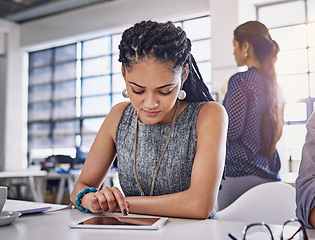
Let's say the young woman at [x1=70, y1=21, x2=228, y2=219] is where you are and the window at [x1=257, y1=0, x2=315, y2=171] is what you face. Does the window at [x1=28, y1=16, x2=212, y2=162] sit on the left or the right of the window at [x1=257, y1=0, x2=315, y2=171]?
left

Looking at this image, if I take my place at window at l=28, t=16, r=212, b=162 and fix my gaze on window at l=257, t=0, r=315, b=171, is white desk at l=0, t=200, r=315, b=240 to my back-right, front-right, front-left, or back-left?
front-right

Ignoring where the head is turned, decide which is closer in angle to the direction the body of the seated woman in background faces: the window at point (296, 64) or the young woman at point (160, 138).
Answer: the window

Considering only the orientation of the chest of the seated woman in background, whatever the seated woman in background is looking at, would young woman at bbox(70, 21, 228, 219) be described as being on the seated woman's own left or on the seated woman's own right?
on the seated woman's own left

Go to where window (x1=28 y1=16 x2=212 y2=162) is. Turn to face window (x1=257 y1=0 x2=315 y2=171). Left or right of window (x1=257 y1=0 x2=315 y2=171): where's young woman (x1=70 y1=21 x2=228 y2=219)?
right

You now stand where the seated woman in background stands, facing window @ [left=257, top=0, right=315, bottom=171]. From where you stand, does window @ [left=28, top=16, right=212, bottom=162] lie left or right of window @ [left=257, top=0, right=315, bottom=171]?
left

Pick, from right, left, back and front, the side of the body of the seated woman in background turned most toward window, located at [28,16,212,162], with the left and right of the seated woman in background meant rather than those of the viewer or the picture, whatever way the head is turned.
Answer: front

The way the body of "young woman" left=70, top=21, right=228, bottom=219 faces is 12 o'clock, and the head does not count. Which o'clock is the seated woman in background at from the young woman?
The seated woman in background is roughly at 7 o'clock from the young woman.

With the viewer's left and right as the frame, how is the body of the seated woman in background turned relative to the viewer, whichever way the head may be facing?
facing away from the viewer and to the left of the viewer

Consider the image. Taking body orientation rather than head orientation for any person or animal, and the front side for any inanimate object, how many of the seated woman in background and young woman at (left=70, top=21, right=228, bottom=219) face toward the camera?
1

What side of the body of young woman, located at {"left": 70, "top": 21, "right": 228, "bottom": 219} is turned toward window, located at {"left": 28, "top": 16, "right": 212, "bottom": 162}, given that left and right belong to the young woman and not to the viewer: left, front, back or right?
back

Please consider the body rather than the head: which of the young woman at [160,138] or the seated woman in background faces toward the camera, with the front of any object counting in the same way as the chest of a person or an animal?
the young woman

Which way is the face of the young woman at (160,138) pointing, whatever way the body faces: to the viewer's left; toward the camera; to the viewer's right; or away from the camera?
toward the camera

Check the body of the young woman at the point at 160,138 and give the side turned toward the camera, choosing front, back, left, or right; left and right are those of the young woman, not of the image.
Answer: front
